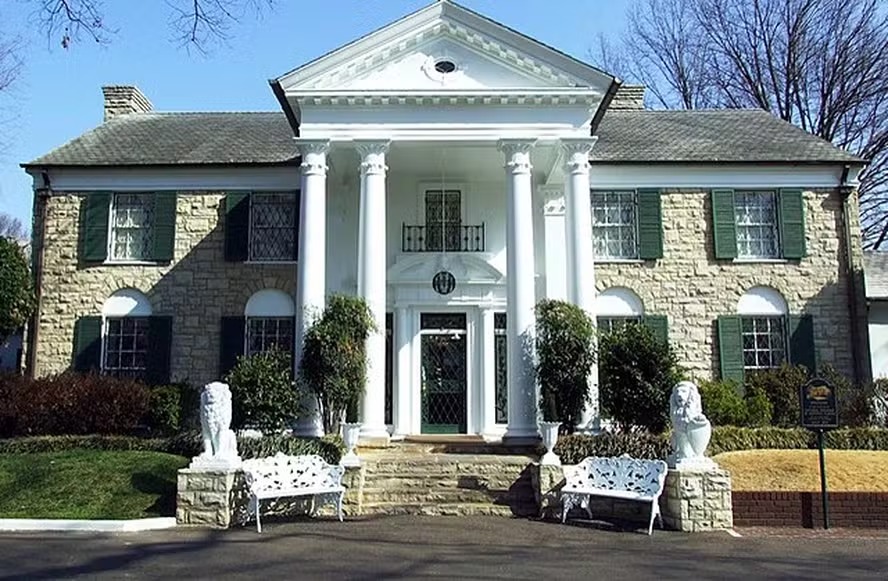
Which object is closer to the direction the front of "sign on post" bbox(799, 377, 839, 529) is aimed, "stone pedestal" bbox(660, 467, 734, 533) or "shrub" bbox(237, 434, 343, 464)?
the stone pedestal

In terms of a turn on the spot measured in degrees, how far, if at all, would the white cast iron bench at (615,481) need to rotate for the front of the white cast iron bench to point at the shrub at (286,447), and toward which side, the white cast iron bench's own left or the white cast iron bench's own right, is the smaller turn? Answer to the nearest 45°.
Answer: approximately 45° to the white cast iron bench's own right

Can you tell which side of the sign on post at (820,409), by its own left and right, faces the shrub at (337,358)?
right

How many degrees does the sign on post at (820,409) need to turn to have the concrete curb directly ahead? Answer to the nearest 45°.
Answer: approximately 45° to its right

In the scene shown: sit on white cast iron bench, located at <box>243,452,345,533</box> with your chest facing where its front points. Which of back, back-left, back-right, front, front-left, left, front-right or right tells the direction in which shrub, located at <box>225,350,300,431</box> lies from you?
back-left

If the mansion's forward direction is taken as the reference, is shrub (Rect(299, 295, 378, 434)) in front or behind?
in front

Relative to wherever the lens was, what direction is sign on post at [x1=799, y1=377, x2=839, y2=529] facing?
facing the viewer

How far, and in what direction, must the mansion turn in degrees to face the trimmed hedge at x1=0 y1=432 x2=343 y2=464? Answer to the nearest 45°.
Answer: approximately 45° to its right

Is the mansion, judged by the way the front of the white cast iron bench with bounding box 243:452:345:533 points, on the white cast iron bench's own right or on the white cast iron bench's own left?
on the white cast iron bench's own left

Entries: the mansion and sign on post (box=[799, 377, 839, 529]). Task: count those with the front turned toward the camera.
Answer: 2

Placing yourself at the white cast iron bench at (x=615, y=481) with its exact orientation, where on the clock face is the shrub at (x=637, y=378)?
The shrub is roughly at 5 o'clock from the white cast iron bench.

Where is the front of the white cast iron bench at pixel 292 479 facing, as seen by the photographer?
facing the viewer and to the right of the viewer

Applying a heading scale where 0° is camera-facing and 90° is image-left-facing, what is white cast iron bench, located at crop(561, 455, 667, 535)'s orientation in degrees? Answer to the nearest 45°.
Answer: approximately 45°

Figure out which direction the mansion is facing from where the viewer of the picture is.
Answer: facing the viewer
